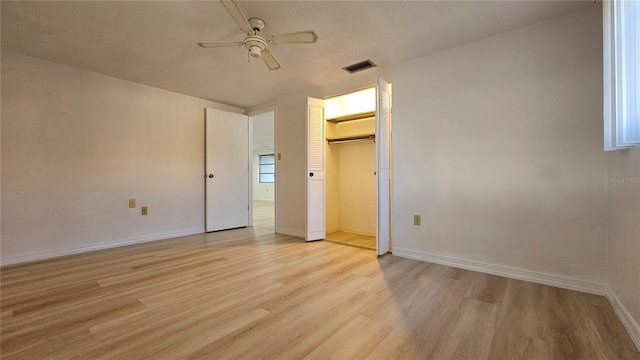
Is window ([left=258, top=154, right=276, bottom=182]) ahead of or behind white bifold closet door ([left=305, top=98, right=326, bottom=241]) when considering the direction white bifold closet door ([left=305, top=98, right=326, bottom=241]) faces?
behind

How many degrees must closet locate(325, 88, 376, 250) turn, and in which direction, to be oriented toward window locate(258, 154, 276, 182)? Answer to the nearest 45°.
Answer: approximately 90° to its right

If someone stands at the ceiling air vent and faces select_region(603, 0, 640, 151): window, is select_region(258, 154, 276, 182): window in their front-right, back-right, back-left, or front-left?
back-left

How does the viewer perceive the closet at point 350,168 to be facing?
facing the viewer and to the left of the viewer

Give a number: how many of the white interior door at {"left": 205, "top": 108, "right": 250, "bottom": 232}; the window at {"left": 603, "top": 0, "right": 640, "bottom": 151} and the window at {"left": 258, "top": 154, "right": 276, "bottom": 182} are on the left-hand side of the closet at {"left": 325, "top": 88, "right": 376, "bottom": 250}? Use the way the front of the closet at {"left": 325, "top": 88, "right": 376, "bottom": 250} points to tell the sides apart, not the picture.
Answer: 1

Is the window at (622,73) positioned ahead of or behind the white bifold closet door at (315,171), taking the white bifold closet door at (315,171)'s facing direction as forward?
ahead
